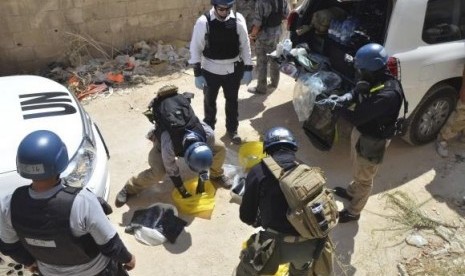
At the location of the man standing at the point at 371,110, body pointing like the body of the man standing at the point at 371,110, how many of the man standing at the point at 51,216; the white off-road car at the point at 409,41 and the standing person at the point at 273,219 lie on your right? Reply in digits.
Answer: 1

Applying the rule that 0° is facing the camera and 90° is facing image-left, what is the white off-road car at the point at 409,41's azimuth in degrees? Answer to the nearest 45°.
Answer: approximately 225°

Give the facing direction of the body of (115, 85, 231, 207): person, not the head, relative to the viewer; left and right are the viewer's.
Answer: facing the viewer and to the right of the viewer

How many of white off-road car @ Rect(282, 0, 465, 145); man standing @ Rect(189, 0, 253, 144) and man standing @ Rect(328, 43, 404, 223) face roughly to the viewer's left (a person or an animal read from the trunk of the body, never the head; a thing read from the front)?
1

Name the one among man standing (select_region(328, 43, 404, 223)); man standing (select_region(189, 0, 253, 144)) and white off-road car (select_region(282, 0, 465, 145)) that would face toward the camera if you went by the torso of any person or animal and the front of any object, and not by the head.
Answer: man standing (select_region(189, 0, 253, 144))

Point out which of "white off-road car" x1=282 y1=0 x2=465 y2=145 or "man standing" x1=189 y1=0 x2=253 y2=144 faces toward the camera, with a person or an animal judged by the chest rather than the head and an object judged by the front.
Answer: the man standing

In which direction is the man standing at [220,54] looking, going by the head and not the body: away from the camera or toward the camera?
toward the camera

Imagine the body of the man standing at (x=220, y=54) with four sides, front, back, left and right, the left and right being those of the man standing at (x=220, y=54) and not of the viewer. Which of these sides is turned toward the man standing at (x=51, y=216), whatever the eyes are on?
front

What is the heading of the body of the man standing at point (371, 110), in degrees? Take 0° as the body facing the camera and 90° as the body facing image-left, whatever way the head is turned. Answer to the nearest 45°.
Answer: approximately 90°

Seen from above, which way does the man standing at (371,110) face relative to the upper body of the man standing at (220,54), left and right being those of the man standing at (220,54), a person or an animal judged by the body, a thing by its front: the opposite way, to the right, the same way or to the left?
to the right

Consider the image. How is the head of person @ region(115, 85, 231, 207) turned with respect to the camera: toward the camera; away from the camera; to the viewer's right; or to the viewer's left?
toward the camera

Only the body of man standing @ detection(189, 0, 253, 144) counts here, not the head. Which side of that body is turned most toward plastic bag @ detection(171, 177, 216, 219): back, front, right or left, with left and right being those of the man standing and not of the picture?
front

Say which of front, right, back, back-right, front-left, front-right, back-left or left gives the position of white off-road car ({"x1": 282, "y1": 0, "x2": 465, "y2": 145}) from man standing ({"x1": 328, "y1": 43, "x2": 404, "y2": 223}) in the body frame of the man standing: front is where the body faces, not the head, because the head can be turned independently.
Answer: right

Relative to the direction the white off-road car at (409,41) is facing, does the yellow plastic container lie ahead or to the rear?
to the rear

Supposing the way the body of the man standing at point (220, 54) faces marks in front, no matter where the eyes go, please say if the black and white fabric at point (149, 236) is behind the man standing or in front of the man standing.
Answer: in front

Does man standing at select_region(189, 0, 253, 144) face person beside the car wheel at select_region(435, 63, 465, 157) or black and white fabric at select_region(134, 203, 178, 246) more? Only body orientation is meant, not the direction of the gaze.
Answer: the black and white fabric

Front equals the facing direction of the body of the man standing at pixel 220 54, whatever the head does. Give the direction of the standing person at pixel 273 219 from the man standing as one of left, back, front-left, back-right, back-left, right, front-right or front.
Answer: front
